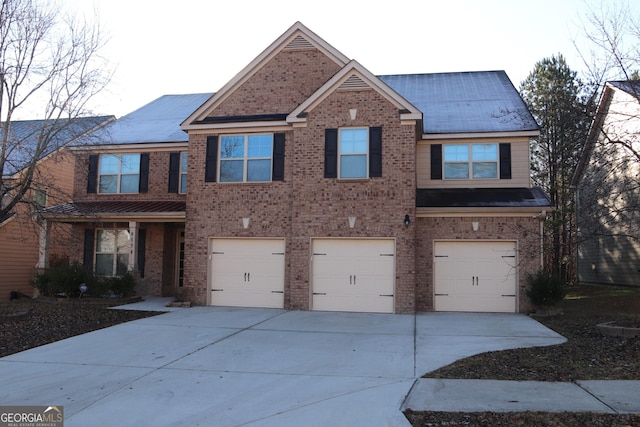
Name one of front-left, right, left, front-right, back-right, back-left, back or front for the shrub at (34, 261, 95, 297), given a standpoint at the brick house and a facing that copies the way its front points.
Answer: right

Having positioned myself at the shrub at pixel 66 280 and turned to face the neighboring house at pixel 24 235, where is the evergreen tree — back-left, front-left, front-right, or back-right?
back-right

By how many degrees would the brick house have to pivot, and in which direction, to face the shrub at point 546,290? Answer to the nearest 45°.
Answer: approximately 90° to its left

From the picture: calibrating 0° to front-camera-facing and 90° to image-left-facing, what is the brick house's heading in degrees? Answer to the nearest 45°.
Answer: approximately 0°

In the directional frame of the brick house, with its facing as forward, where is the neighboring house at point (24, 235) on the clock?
The neighboring house is roughly at 4 o'clock from the brick house.

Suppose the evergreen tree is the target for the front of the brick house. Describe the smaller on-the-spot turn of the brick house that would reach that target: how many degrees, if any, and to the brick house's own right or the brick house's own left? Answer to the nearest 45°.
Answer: approximately 135° to the brick house's own left
